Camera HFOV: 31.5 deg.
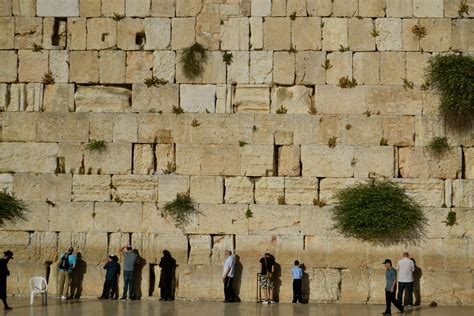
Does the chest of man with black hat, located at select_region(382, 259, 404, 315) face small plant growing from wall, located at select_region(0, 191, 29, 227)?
yes

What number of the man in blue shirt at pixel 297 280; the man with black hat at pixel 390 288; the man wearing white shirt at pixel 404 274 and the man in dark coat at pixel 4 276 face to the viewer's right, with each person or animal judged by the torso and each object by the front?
1

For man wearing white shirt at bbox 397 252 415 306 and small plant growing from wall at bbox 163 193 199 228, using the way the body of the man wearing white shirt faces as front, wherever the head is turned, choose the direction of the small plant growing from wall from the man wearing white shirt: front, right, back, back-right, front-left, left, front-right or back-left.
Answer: left

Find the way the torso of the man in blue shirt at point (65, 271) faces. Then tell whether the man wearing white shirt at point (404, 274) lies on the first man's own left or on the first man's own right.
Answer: on the first man's own right

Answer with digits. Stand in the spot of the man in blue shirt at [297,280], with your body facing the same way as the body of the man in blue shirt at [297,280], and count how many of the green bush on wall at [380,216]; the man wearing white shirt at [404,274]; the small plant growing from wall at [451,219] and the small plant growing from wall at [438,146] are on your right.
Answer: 4

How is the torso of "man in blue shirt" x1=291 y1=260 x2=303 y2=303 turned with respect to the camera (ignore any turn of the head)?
away from the camera

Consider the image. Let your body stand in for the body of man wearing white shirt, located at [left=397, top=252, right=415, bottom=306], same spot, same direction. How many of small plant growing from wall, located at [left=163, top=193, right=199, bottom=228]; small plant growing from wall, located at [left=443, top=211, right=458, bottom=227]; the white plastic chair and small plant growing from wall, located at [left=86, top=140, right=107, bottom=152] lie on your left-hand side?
3

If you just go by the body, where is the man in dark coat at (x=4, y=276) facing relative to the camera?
to the viewer's right

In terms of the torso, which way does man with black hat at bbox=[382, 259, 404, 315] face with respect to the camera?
to the viewer's left

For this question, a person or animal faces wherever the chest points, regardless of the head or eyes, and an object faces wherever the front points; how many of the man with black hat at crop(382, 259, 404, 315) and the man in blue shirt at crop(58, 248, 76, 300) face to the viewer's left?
1

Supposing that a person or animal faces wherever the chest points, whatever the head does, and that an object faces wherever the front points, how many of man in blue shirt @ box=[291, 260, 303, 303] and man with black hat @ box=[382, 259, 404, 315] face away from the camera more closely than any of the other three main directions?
1

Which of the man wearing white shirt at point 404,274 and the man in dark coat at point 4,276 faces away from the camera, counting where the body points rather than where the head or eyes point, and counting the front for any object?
the man wearing white shirt

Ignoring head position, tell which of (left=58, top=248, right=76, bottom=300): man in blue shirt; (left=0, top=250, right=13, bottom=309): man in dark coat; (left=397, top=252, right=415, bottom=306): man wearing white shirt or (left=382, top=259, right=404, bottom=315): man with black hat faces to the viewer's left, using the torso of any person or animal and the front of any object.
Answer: the man with black hat

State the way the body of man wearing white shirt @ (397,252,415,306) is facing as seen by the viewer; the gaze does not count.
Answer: away from the camera
